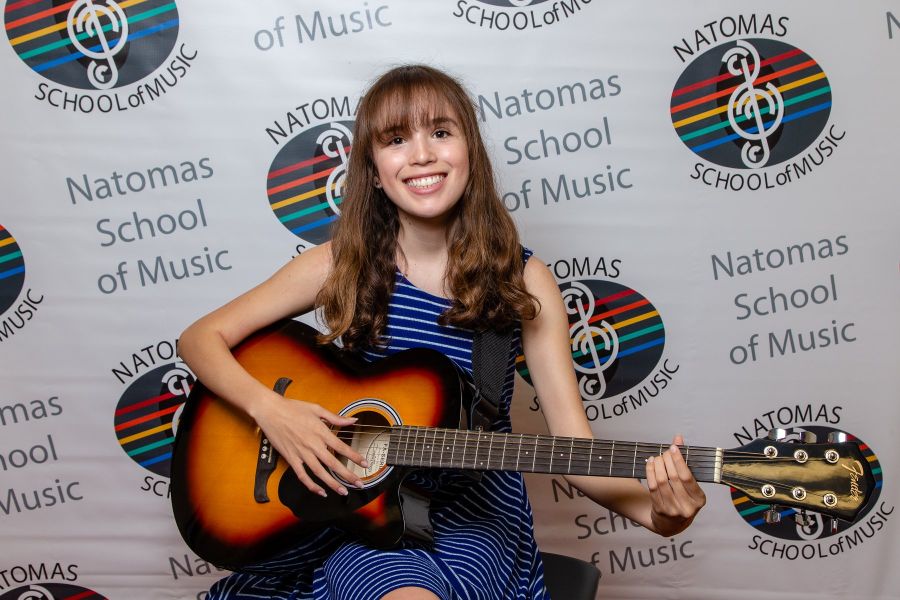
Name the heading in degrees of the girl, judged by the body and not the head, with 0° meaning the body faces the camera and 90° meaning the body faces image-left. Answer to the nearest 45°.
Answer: approximately 0°
